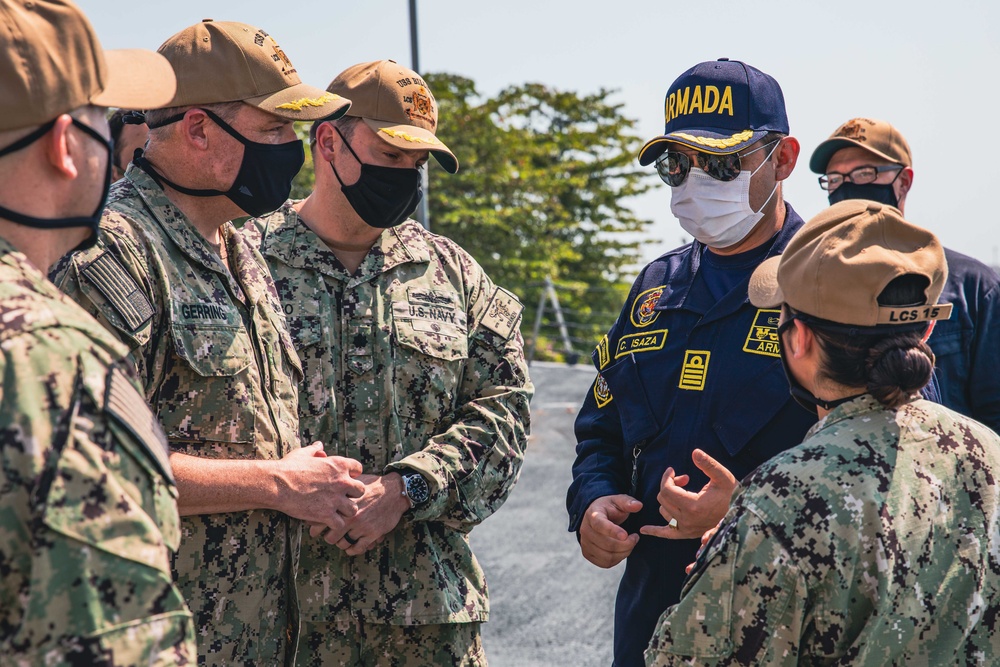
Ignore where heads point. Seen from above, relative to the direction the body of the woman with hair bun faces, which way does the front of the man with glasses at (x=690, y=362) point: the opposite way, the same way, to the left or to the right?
to the left

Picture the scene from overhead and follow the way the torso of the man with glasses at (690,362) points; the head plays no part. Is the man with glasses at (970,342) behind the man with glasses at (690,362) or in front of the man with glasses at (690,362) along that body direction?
behind

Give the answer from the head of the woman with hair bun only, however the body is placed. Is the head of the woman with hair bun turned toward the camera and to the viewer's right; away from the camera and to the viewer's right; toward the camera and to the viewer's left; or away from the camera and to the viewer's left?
away from the camera and to the viewer's left

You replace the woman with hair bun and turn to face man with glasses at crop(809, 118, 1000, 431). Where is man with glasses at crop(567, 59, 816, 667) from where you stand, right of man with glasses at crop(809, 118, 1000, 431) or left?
left

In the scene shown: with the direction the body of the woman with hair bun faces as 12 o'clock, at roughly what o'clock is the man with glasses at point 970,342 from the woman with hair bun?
The man with glasses is roughly at 2 o'clock from the woman with hair bun.

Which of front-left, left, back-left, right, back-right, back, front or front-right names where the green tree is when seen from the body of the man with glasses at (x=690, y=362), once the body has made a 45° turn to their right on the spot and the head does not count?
right

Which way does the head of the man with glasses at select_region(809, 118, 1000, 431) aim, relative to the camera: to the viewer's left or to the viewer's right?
to the viewer's left

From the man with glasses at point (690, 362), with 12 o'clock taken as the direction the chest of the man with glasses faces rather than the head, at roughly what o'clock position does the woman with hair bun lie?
The woman with hair bun is roughly at 10 o'clock from the man with glasses.

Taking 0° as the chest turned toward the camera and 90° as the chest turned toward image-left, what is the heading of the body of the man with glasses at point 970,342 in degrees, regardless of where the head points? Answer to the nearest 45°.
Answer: approximately 45°

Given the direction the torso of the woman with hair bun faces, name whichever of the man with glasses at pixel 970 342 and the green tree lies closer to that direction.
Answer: the green tree

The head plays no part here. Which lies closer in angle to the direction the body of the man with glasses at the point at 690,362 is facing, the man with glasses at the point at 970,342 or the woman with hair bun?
the woman with hair bun
